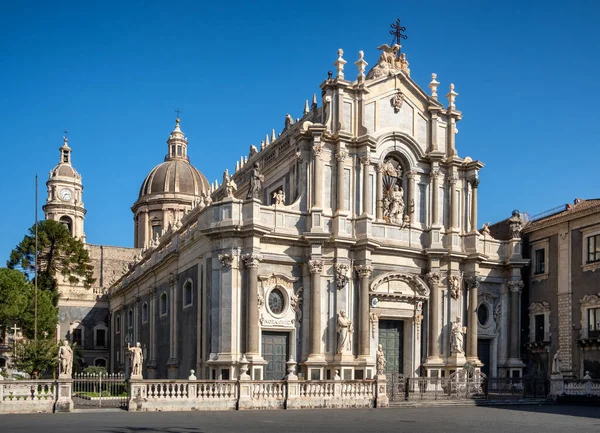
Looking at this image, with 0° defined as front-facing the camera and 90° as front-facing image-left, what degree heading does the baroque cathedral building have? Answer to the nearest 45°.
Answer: approximately 315°

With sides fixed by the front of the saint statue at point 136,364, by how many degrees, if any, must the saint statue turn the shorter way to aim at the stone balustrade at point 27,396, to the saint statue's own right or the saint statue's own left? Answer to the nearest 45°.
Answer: approximately 45° to the saint statue's own right

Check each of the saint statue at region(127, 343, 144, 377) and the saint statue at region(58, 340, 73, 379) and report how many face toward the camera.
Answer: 2

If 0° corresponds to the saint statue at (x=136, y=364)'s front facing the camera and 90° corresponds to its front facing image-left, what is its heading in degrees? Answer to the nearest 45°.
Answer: approximately 0°

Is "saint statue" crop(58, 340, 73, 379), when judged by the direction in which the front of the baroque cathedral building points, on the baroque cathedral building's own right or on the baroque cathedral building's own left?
on the baroque cathedral building's own right
